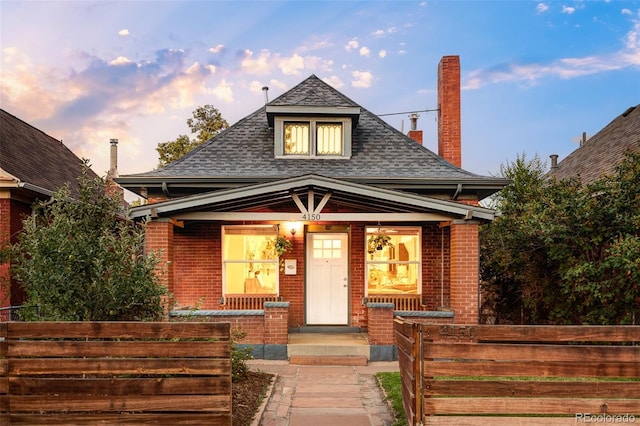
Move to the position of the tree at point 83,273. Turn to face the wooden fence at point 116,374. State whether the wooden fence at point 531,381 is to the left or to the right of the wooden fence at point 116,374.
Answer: left

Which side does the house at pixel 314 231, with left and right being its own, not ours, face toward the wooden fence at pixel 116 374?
front

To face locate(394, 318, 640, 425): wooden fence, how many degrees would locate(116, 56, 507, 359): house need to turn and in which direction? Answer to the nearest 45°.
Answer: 0° — it already faces it

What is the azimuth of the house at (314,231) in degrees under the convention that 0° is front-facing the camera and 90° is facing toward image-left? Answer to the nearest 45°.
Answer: approximately 0°

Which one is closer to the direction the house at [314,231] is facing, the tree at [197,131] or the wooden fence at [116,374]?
the wooden fence

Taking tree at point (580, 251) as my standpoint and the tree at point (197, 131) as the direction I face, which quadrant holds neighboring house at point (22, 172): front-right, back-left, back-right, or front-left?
front-left

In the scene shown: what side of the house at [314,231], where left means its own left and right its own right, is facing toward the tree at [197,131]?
back

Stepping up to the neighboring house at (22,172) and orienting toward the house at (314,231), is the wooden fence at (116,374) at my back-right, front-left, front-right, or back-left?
front-right

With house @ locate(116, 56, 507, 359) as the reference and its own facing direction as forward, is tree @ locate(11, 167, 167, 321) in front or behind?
in front

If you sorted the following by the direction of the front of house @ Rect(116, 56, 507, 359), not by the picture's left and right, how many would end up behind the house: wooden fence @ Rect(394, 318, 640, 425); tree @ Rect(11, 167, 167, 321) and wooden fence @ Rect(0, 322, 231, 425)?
0
